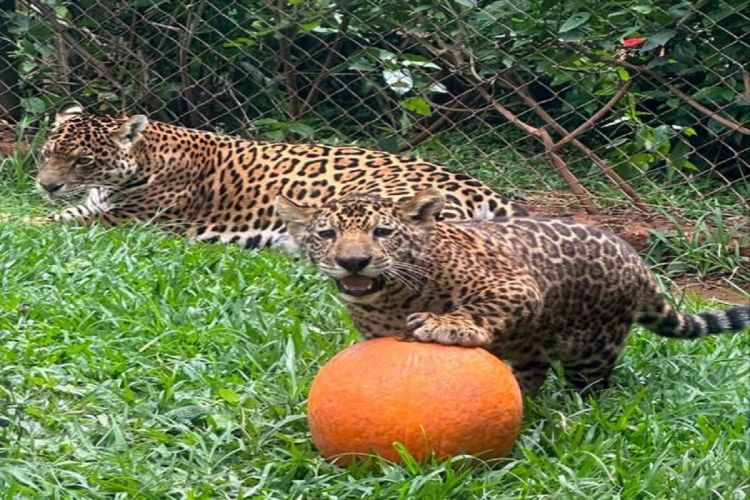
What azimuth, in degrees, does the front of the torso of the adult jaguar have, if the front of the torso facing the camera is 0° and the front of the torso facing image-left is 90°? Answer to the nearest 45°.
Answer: approximately 90°

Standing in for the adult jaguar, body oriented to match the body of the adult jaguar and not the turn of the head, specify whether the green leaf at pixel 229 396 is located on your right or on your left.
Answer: on your left

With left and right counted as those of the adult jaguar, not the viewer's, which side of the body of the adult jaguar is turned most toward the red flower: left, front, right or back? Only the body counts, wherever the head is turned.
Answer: back

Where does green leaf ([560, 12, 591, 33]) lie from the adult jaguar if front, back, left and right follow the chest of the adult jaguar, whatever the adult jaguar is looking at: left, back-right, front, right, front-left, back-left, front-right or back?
back

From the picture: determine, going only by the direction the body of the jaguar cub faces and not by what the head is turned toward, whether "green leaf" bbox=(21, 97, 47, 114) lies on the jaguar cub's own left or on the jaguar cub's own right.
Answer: on the jaguar cub's own right

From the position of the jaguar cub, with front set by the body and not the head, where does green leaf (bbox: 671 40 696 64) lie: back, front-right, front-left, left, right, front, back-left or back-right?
back-right

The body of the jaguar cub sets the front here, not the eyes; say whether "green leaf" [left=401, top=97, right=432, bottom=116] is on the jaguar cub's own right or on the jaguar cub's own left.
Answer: on the jaguar cub's own right

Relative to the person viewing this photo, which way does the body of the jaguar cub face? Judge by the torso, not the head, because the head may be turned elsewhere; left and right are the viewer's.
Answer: facing the viewer and to the left of the viewer

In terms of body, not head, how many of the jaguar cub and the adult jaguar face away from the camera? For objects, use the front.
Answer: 0

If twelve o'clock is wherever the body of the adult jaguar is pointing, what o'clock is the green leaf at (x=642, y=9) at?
The green leaf is roughly at 6 o'clock from the adult jaguar.

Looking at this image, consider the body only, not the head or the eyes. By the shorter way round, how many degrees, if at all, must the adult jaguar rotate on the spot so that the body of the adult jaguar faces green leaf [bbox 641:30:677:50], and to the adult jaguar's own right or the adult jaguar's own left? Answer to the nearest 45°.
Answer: approximately 180°

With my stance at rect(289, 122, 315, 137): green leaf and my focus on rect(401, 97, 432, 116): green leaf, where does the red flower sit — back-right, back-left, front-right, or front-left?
front-left

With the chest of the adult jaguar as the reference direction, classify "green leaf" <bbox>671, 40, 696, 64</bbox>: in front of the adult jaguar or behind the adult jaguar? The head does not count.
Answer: behind
